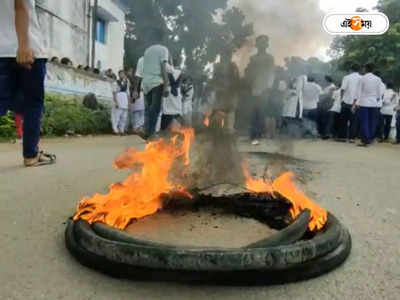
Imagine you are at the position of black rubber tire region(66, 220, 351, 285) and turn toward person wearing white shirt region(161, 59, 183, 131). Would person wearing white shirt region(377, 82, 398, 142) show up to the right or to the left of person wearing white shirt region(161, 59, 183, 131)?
right
